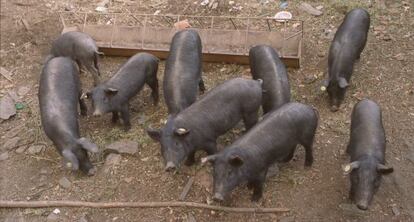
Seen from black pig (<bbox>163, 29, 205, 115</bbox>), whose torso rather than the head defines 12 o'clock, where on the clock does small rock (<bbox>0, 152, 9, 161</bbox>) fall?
The small rock is roughly at 3 o'clock from the black pig.

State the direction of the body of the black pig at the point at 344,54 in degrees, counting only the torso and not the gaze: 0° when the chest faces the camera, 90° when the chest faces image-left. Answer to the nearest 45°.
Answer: approximately 0°

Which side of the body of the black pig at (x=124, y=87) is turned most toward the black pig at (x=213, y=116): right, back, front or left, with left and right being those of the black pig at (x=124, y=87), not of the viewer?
left

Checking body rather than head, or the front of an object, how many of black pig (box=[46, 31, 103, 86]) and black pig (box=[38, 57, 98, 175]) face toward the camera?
1

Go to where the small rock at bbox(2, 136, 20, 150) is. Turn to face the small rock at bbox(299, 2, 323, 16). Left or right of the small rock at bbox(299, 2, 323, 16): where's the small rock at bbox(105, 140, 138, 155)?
right

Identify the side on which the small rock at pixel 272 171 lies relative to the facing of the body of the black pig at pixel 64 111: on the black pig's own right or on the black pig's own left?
on the black pig's own left

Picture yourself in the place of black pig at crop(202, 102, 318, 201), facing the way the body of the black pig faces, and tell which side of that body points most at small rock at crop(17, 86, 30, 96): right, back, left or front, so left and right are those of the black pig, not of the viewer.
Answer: right
